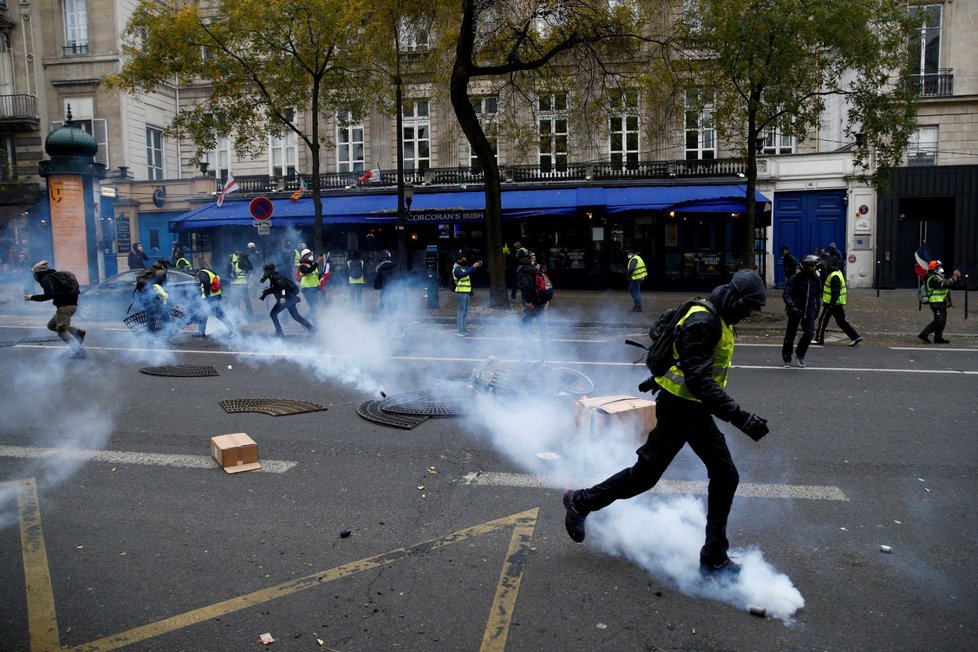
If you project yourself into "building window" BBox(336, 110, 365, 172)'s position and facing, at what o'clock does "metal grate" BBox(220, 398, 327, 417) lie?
The metal grate is roughly at 12 o'clock from the building window.

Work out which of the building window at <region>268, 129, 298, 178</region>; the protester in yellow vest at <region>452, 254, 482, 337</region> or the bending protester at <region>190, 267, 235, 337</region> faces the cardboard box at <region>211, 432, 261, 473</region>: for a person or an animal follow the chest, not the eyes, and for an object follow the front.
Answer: the building window

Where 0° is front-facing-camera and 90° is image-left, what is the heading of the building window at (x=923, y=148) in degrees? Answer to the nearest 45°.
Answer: approximately 0°

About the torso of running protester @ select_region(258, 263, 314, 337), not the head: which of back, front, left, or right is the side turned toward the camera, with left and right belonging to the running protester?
left

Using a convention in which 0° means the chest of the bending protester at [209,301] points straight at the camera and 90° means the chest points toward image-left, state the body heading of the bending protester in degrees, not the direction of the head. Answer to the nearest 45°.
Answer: approximately 90°

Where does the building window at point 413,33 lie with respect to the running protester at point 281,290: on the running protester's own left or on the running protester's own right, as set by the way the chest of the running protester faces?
on the running protester's own right

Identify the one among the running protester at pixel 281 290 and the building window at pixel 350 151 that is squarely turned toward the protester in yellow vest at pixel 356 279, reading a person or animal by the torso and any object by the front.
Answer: the building window
